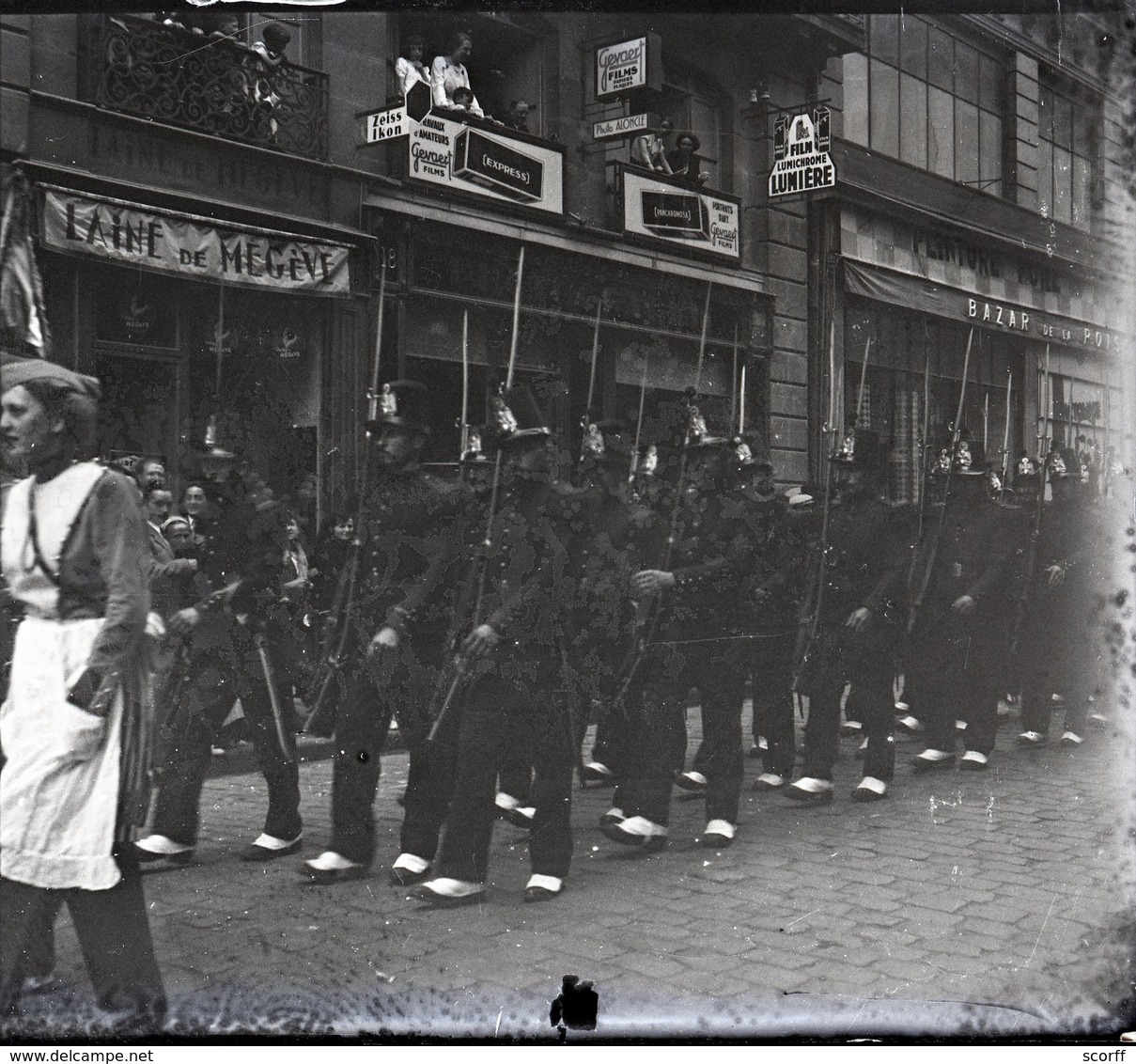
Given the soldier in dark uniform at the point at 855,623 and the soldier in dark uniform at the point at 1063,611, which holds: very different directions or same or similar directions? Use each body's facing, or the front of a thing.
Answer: same or similar directions

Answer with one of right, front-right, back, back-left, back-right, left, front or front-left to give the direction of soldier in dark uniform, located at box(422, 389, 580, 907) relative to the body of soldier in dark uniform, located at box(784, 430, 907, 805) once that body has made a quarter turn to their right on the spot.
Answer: left

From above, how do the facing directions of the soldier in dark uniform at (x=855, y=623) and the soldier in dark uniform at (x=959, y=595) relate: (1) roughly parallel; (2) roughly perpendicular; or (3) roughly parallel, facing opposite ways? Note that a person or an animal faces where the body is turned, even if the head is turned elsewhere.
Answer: roughly parallel

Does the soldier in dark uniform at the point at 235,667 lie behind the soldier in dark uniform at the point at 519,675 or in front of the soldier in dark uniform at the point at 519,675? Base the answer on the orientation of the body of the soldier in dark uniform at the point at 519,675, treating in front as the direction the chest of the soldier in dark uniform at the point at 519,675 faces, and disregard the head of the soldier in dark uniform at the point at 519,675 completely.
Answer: in front

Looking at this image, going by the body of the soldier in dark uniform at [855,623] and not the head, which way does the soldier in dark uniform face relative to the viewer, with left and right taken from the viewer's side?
facing the viewer and to the left of the viewer

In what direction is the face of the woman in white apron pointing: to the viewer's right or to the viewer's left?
to the viewer's left

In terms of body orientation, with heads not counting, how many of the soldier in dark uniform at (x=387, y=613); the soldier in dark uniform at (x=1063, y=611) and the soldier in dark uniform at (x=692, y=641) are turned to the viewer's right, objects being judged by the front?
0

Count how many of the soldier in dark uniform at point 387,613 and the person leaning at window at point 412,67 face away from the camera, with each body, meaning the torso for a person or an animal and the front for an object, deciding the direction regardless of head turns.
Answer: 0

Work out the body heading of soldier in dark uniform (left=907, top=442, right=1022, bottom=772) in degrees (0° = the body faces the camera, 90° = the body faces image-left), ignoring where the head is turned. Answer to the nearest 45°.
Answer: approximately 45°

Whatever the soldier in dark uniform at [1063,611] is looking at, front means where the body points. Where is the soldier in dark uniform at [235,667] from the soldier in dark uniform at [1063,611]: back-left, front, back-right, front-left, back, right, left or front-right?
front
